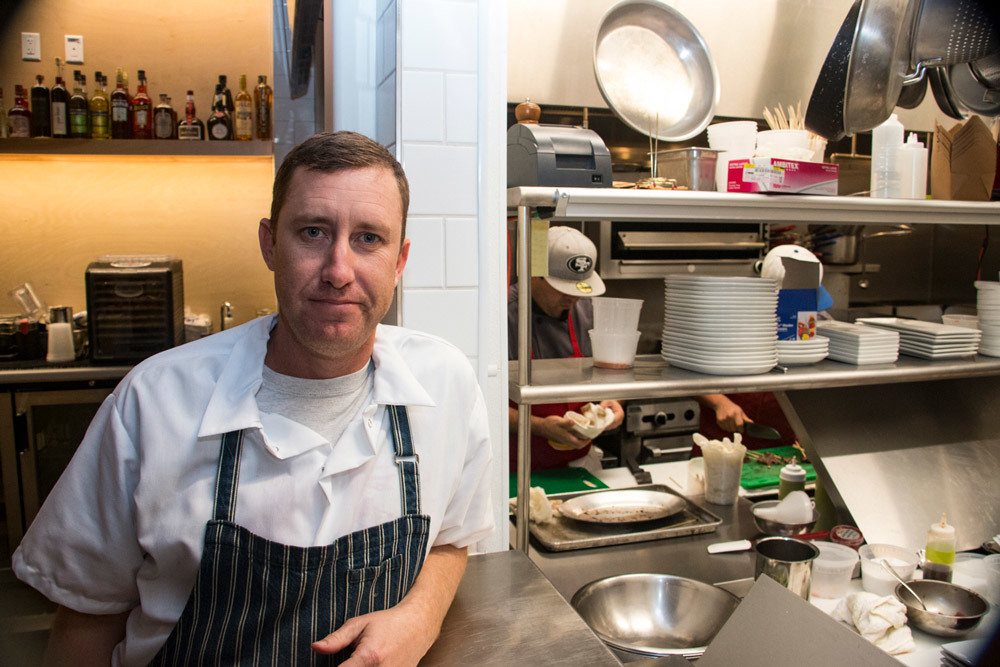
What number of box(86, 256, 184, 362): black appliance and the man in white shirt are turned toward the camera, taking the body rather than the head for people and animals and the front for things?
2

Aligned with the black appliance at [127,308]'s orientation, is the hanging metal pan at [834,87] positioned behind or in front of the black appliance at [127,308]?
in front

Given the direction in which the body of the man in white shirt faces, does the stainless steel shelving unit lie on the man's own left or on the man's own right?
on the man's own left

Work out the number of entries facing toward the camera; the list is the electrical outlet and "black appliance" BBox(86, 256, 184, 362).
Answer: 2

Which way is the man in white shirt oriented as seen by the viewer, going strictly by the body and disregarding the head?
toward the camera

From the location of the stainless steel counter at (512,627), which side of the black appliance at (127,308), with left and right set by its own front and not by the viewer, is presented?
front

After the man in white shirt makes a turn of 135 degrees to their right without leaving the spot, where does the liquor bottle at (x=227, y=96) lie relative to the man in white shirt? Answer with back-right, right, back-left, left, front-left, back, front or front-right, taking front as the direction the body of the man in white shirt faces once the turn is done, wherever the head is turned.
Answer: front-right

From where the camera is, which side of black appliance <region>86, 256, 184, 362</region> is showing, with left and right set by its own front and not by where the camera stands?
front

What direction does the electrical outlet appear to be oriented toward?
toward the camera
